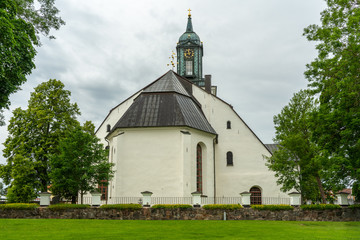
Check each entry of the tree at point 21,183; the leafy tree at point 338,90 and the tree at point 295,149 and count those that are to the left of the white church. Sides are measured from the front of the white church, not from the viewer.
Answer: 1

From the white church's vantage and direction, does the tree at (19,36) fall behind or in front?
behind

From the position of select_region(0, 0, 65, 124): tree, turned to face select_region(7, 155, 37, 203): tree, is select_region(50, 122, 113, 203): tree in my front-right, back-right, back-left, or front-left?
front-right

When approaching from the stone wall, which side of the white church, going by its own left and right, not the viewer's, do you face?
back

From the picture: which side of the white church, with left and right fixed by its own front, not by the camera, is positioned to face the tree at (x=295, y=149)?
right

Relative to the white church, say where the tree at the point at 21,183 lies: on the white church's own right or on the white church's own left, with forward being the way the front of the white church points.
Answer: on the white church's own left

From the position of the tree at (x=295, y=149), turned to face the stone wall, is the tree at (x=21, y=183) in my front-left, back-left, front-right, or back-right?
front-right

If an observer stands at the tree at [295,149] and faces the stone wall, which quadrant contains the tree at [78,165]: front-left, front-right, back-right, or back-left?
front-right

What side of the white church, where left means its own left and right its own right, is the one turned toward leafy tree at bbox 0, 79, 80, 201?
left
